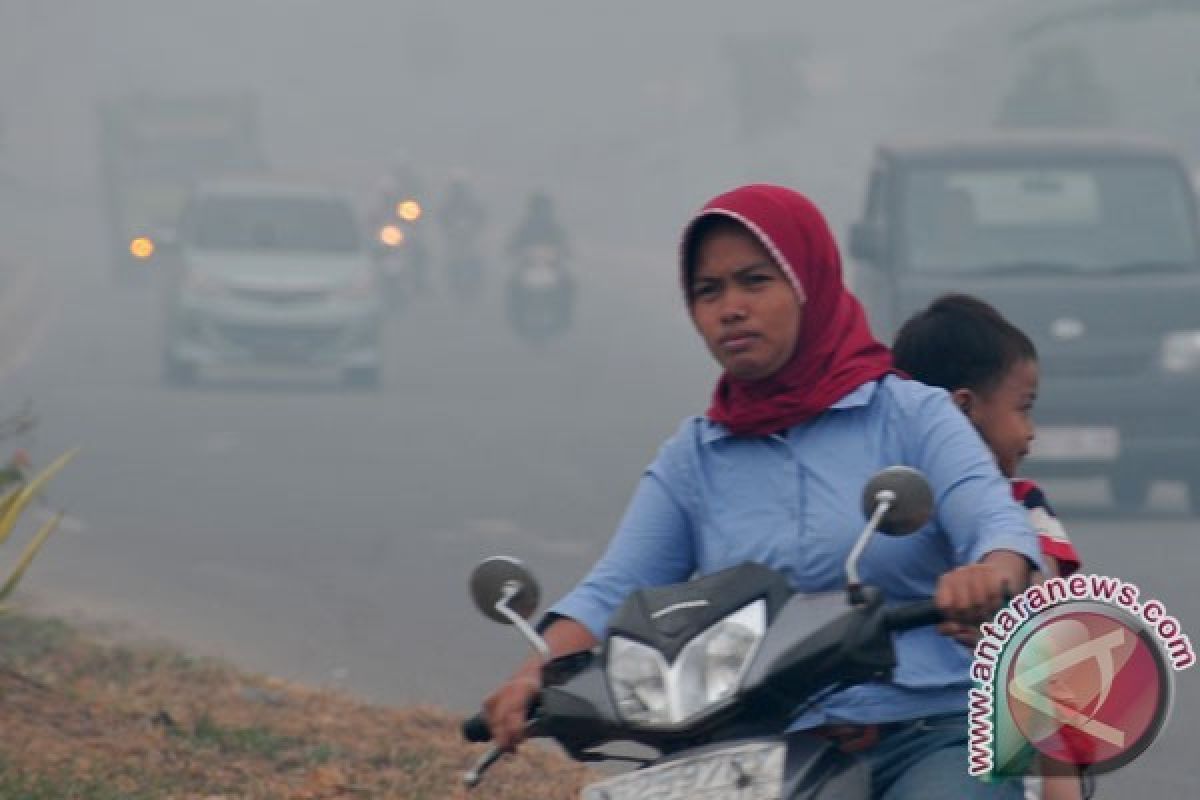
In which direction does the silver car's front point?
toward the camera

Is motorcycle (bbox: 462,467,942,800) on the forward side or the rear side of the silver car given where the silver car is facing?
on the forward side

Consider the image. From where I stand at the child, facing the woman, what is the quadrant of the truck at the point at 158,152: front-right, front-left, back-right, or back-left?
back-right

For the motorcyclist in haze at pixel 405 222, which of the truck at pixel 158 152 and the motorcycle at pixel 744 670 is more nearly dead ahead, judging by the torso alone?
the motorcycle

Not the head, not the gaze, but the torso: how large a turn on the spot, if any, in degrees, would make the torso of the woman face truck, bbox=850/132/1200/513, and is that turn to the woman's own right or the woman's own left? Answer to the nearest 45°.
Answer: approximately 135° to the woman's own right

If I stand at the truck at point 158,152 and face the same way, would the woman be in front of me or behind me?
in front

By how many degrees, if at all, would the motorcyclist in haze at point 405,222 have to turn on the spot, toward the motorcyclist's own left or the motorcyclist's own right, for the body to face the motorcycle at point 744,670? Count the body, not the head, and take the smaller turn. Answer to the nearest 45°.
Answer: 0° — they already face it

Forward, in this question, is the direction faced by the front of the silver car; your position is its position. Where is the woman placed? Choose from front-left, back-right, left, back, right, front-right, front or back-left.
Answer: front

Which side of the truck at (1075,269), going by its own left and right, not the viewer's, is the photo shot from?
front

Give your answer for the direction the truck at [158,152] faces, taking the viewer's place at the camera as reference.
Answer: facing the viewer

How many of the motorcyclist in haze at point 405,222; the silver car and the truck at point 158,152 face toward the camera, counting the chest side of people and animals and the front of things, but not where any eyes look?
3

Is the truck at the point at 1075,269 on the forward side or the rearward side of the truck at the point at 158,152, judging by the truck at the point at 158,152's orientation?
on the forward side

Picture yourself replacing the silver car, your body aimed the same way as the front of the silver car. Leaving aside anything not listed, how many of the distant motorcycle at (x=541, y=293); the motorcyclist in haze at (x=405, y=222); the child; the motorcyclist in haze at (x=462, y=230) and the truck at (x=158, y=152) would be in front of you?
1

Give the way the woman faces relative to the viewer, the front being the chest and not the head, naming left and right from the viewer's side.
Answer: facing the viewer and to the left of the viewer

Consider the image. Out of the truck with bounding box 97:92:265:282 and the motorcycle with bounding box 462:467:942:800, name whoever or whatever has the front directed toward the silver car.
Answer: the truck

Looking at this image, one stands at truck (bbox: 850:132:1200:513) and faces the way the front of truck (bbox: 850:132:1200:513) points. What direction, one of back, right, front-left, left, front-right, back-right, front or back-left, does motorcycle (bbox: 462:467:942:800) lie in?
front
